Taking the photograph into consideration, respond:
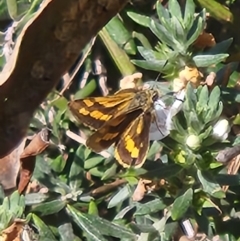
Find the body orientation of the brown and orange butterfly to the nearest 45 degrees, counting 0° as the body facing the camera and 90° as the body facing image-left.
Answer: approximately 225°
